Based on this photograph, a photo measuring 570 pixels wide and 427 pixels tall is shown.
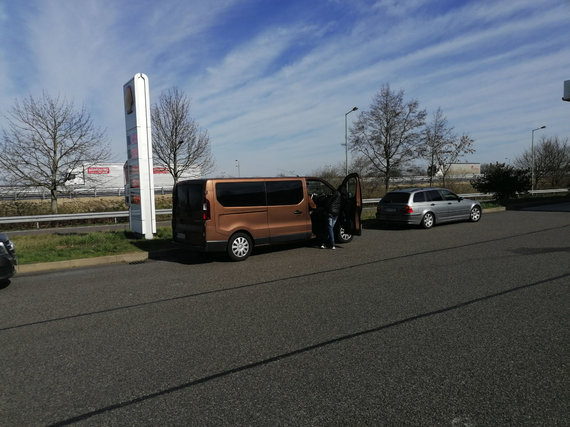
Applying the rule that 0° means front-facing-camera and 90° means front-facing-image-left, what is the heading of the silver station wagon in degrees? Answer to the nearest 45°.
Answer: approximately 225°

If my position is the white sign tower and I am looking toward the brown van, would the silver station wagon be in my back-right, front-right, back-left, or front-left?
front-left

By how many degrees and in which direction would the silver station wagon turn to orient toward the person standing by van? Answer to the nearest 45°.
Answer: approximately 135° to its right

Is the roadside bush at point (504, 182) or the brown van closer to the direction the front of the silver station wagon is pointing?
the roadside bush

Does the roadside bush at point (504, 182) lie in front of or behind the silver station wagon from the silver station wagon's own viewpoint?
in front

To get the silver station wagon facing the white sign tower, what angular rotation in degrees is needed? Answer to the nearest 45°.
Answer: approximately 180°

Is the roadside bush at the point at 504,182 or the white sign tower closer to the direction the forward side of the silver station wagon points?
the roadside bush

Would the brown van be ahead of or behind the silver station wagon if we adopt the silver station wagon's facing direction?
behind
